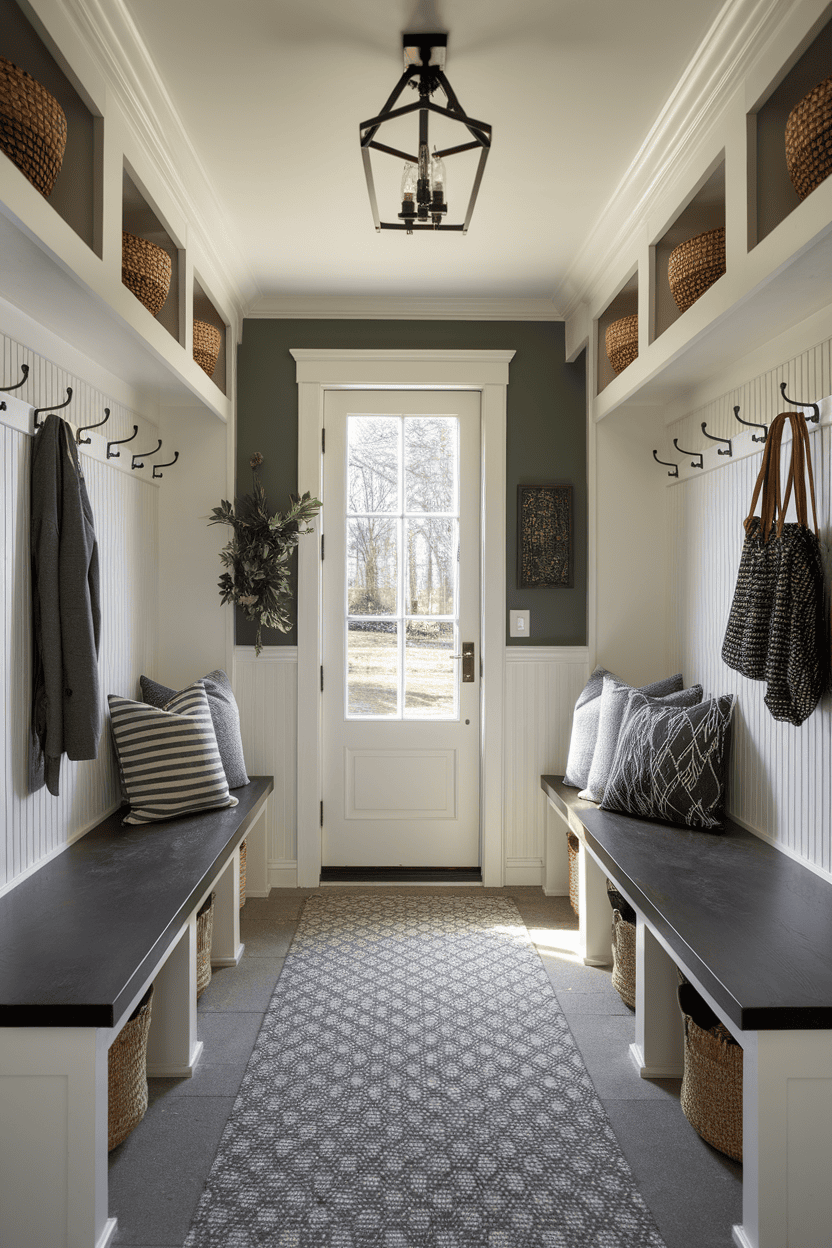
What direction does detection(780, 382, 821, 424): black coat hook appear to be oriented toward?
to the viewer's left

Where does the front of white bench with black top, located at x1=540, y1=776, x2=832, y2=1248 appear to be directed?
to the viewer's left

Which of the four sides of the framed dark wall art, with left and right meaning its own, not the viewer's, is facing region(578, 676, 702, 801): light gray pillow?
front

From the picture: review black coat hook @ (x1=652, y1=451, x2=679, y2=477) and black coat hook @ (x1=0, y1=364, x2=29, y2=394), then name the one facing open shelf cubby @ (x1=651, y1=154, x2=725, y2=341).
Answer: black coat hook @ (x1=0, y1=364, x2=29, y2=394)

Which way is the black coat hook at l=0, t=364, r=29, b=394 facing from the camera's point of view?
to the viewer's right

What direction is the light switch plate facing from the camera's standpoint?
toward the camera

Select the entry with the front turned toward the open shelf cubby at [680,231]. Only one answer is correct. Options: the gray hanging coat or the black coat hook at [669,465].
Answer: the gray hanging coat

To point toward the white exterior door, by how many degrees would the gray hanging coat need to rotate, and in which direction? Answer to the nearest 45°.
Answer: approximately 45° to its left

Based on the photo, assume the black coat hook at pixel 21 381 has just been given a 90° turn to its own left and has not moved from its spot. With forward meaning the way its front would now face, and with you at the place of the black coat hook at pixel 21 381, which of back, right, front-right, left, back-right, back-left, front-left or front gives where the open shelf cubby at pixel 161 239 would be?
front-right

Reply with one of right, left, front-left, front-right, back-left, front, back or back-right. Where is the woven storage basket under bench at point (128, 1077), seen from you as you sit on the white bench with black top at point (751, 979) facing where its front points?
front

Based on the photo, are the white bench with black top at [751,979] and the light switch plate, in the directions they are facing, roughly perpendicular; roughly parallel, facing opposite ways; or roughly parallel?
roughly perpendicular

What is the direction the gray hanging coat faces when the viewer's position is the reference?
facing to the right of the viewer

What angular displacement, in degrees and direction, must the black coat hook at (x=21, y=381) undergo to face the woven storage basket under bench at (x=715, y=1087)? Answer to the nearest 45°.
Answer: approximately 45° to its right
